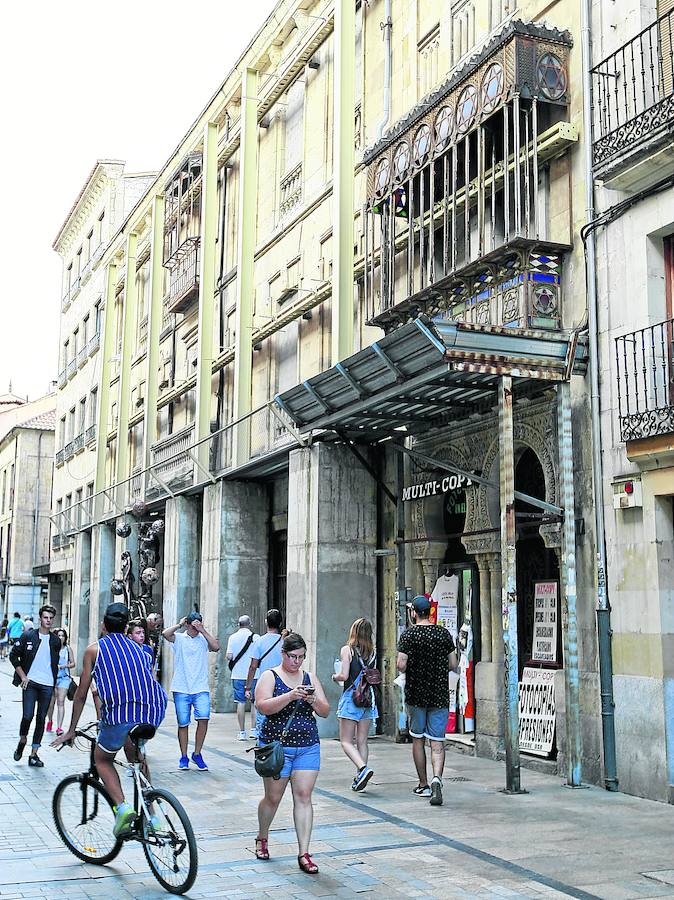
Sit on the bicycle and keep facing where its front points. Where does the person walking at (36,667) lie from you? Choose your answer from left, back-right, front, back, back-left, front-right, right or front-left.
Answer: front-right

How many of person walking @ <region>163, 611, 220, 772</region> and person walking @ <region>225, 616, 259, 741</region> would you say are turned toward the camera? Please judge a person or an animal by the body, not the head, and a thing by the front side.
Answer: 1

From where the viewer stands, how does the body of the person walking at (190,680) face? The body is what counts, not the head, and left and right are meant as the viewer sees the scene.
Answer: facing the viewer

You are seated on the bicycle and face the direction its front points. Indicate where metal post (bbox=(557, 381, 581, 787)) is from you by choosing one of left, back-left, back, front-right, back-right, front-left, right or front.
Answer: right

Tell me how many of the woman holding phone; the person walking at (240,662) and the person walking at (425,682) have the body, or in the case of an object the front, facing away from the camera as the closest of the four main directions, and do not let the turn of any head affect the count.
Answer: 2

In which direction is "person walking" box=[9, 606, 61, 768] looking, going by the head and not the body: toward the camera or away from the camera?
toward the camera

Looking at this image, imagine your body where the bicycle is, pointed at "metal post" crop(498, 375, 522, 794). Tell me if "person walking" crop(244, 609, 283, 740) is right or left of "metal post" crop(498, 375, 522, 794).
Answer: left

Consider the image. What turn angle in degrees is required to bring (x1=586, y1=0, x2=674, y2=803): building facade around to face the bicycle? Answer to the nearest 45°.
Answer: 0° — it already faces it

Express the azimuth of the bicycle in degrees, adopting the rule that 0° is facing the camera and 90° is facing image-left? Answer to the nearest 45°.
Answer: approximately 135°
